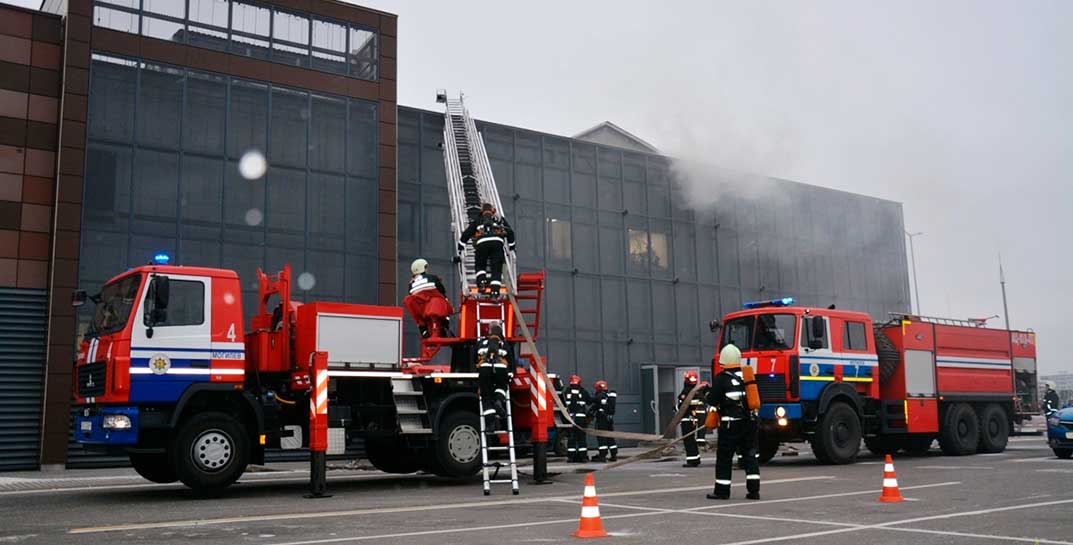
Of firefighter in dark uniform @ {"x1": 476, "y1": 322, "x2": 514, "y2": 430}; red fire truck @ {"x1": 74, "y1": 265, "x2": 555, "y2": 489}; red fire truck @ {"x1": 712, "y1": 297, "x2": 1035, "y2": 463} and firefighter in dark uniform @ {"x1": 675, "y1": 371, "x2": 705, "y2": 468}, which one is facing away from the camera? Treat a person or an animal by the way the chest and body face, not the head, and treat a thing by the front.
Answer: firefighter in dark uniform @ {"x1": 476, "y1": 322, "x2": 514, "y2": 430}

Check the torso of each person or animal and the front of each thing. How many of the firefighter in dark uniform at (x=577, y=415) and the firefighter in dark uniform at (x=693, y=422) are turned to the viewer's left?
1

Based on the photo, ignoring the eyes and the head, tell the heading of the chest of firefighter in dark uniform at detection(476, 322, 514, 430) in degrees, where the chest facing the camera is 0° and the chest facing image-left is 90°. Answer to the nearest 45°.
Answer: approximately 180°

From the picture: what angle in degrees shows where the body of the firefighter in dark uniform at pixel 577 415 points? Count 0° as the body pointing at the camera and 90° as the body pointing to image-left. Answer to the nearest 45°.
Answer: approximately 180°

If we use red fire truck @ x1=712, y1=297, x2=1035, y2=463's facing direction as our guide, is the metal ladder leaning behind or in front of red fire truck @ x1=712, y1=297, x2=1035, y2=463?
in front

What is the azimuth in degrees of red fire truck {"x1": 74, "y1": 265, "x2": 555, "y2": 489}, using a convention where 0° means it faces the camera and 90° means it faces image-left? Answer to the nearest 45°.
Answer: approximately 45°

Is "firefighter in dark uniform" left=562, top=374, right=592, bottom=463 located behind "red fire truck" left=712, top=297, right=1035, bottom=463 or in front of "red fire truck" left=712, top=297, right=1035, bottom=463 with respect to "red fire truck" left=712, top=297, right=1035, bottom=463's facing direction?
in front

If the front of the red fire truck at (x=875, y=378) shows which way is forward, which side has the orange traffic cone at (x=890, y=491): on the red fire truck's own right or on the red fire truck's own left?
on the red fire truck's own left

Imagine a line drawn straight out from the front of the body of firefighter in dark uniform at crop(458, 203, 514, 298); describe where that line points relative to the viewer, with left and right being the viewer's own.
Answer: facing away from the viewer
